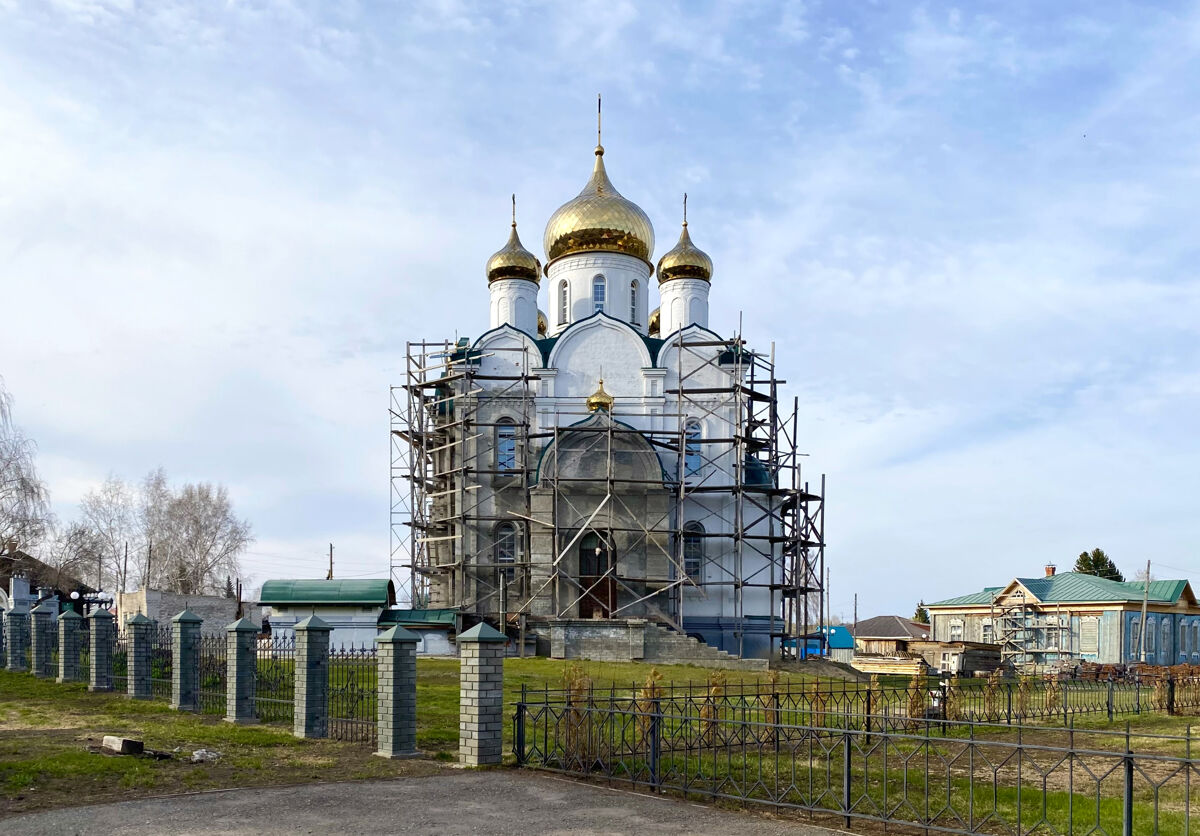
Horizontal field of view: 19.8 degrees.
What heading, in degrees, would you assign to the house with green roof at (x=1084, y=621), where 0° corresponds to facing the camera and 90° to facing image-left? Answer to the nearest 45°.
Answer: approximately 45°

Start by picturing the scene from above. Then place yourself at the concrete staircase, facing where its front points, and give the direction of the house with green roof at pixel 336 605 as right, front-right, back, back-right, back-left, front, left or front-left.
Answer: back

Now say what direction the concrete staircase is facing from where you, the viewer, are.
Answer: facing to the right of the viewer

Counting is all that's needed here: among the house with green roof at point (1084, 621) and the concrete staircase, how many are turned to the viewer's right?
1

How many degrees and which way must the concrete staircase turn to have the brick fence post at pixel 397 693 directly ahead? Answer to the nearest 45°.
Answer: approximately 90° to its right

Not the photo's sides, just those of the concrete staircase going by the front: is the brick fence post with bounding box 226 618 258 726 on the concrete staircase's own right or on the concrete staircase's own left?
on the concrete staircase's own right
